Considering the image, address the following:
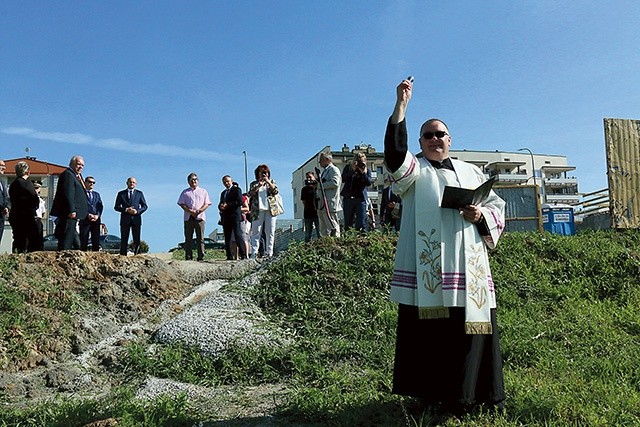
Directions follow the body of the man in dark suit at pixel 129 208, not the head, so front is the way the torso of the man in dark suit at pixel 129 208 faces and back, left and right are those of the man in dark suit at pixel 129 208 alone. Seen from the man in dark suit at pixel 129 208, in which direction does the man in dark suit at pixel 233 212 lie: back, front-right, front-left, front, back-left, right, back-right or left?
front-left

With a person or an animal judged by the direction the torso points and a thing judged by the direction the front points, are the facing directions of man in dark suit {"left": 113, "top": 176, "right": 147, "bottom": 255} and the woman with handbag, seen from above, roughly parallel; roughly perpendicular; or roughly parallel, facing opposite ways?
roughly parallel

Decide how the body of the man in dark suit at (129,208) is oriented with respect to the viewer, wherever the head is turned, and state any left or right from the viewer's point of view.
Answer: facing the viewer

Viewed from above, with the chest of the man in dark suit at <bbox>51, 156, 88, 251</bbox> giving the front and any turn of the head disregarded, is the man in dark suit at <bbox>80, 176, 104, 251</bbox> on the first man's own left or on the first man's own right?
on the first man's own left

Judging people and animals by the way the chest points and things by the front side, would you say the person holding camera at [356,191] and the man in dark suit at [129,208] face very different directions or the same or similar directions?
same or similar directions

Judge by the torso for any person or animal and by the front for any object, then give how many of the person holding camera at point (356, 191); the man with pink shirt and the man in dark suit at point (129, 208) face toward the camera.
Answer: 3

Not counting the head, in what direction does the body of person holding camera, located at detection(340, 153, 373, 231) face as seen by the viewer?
toward the camera

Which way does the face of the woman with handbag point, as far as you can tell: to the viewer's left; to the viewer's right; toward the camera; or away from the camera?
toward the camera

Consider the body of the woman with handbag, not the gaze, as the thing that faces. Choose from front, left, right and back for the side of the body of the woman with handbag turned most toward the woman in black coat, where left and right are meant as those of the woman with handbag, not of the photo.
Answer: right

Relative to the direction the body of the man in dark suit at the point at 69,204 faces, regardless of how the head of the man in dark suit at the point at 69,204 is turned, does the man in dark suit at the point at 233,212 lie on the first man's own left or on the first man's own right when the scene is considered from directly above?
on the first man's own left

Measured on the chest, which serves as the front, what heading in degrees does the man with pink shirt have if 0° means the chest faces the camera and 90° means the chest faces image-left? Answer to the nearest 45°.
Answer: approximately 0°

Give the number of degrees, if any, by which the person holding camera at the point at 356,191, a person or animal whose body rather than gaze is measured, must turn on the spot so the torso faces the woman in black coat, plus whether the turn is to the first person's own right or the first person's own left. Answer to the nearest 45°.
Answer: approximately 90° to the first person's own right

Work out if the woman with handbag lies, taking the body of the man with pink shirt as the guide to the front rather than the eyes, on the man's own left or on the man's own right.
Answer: on the man's own left

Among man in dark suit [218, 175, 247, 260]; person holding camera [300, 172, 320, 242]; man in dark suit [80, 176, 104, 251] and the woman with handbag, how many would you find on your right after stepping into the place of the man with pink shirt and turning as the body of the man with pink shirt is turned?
1
